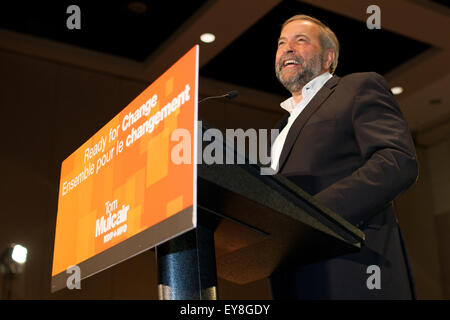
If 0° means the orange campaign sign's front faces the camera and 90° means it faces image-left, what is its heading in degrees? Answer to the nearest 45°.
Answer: approximately 45°

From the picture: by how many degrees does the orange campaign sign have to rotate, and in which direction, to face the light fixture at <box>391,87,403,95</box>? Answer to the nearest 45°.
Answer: approximately 180°

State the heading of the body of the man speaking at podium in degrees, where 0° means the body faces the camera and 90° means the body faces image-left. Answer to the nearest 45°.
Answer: approximately 45°

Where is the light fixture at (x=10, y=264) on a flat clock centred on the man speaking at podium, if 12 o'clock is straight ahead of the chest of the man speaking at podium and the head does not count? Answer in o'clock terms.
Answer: The light fixture is roughly at 3 o'clock from the man speaking at podium.

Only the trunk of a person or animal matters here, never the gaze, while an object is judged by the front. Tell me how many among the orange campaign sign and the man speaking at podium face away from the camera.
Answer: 0

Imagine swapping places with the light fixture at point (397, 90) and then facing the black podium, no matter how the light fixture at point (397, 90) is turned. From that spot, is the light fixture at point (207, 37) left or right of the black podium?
right

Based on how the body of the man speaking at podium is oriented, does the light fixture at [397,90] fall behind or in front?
behind

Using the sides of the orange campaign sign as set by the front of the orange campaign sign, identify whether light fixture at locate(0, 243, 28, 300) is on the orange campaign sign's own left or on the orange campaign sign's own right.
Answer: on the orange campaign sign's own right

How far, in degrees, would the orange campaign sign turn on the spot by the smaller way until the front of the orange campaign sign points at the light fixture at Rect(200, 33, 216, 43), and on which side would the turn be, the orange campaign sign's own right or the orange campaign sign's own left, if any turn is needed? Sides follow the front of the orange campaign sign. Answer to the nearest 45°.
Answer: approximately 135° to the orange campaign sign's own right

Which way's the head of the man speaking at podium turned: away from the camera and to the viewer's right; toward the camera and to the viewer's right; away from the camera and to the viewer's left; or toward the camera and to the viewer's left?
toward the camera and to the viewer's left

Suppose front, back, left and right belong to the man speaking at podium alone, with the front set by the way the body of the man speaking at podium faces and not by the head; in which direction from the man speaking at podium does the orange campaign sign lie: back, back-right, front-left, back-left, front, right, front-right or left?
front
